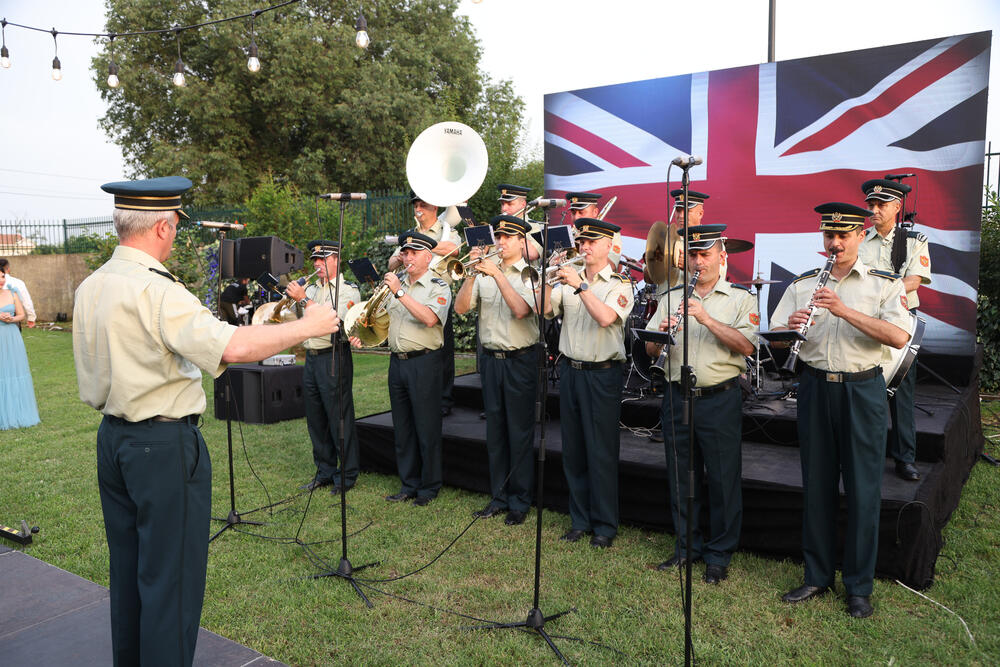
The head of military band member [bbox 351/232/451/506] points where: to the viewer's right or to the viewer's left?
to the viewer's left

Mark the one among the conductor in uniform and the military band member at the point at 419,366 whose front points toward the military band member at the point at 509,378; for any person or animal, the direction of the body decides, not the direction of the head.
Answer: the conductor in uniform

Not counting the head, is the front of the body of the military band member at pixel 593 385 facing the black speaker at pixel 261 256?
no

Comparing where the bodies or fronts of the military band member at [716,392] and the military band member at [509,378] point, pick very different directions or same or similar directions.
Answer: same or similar directions

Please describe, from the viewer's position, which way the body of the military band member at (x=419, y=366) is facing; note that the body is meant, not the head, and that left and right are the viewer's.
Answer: facing the viewer and to the left of the viewer

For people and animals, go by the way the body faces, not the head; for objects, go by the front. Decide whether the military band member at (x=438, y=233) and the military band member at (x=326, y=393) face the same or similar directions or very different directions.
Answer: same or similar directions

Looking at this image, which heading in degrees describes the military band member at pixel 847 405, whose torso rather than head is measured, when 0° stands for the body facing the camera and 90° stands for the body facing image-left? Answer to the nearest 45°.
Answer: approximately 45°

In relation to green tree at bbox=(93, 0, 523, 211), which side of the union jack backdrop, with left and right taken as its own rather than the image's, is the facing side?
right

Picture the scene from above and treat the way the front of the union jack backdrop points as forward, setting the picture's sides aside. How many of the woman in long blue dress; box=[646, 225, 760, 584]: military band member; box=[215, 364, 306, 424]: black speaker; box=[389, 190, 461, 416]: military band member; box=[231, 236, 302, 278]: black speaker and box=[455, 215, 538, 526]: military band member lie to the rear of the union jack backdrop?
0

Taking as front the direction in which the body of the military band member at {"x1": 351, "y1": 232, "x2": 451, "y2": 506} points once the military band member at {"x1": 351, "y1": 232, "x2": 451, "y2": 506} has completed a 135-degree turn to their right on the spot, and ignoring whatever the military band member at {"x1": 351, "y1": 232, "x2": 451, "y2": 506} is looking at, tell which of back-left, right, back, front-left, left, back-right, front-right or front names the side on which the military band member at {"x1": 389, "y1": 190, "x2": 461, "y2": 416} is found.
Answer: front

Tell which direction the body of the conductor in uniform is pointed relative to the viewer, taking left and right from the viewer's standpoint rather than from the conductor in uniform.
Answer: facing away from the viewer and to the right of the viewer

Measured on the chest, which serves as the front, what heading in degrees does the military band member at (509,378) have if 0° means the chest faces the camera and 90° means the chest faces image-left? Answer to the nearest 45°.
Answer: approximately 45°

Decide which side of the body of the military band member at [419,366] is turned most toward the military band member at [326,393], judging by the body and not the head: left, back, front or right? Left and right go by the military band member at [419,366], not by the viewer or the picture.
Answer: right

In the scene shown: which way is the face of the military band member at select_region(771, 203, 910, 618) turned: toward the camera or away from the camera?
toward the camera
